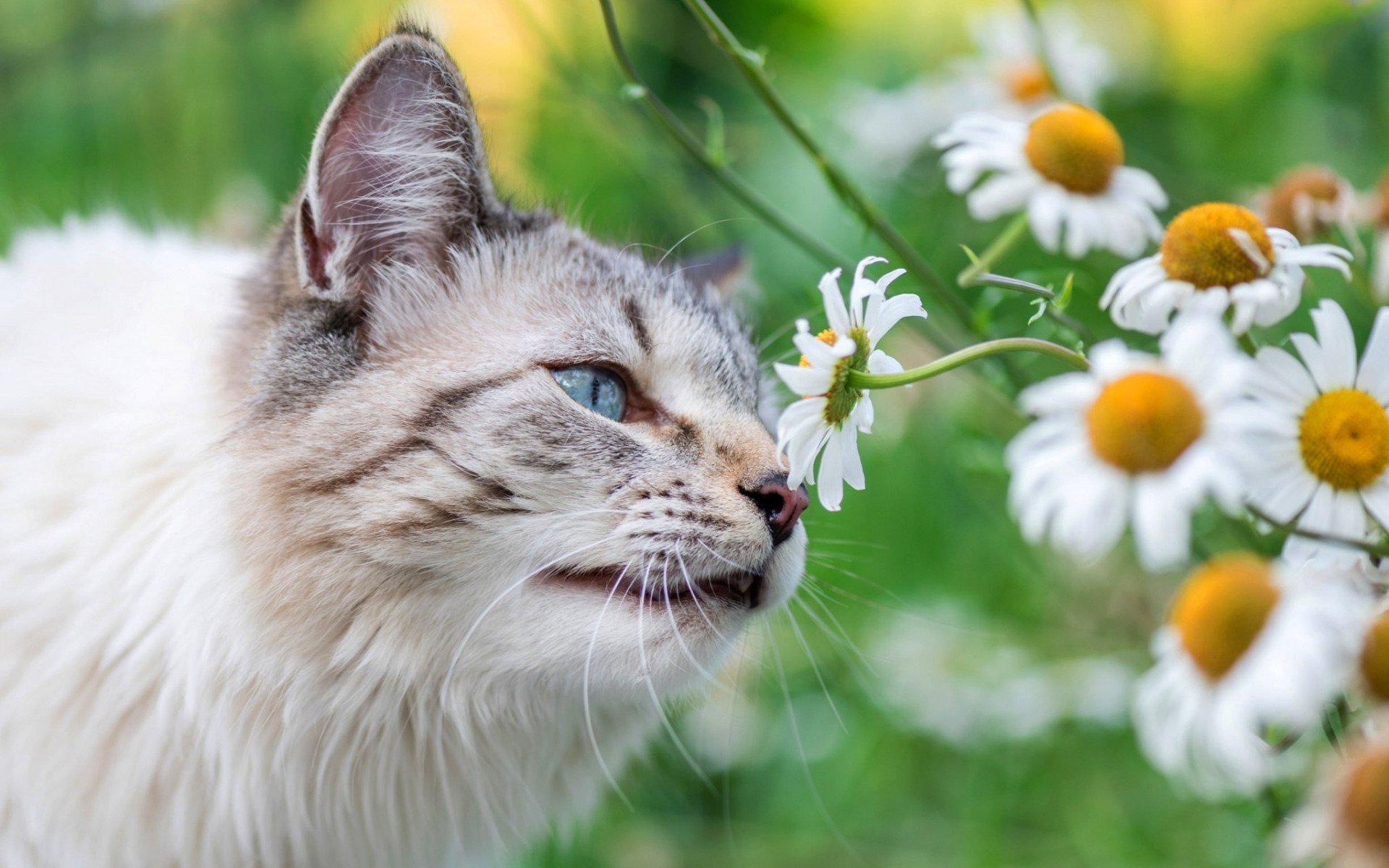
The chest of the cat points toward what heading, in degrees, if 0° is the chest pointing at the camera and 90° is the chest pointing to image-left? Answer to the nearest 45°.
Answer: approximately 270°

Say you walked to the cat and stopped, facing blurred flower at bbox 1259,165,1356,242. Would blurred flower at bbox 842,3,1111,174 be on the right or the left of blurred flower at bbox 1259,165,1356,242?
left

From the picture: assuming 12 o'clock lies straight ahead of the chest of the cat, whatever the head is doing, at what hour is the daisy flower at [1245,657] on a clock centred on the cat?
The daisy flower is roughly at 12 o'clock from the cat.

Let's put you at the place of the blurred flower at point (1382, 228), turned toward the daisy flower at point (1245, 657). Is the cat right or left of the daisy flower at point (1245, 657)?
right
